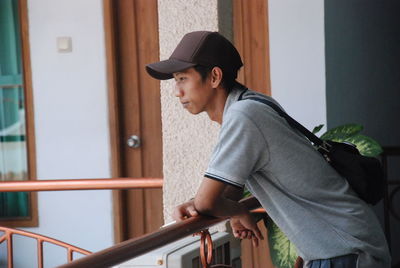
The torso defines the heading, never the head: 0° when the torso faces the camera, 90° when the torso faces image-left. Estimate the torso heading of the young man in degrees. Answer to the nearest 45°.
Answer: approximately 90°

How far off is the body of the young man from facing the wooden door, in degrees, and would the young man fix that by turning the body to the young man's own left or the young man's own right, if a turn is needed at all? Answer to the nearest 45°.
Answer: approximately 90° to the young man's own right

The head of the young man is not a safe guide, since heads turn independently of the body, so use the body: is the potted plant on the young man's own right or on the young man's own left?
on the young man's own right

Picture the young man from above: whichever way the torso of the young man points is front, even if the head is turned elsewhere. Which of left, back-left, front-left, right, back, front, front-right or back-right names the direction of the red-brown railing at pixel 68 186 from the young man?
front-right

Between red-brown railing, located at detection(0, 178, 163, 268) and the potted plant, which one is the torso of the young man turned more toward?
the red-brown railing

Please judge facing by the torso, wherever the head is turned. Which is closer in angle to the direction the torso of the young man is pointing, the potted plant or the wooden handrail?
the wooden handrail

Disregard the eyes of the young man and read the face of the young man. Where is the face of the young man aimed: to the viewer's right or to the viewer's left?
to the viewer's left
